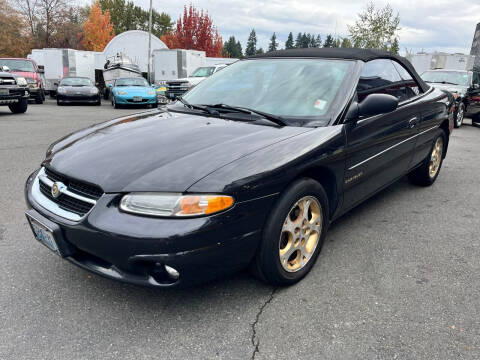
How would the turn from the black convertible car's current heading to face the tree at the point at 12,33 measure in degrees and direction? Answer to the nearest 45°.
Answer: approximately 90° to its right

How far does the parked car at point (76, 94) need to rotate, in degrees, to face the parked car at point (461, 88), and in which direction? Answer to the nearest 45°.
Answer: approximately 45° to its left

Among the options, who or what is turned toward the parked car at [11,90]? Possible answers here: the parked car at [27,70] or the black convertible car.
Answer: the parked car at [27,70]

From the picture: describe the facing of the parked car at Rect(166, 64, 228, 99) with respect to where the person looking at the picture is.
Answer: facing the viewer and to the left of the viewer

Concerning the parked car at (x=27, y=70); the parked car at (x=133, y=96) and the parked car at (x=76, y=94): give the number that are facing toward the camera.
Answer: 3

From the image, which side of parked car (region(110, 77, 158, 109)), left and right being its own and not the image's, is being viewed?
front

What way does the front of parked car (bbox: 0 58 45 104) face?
toward the camera

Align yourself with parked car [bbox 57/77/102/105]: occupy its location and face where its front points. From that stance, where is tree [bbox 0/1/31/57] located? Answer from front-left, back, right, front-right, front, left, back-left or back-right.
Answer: back

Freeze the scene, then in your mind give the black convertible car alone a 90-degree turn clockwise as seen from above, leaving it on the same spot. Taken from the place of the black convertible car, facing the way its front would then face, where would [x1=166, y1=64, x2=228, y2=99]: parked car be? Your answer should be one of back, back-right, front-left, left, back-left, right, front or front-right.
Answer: front-right

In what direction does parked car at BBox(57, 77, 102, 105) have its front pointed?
toward the camera

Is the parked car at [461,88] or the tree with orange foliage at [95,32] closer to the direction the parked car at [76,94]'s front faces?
the parked car

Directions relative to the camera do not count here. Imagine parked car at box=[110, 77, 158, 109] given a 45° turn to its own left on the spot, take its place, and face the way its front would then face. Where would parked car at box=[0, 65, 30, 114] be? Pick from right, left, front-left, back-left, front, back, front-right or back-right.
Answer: right

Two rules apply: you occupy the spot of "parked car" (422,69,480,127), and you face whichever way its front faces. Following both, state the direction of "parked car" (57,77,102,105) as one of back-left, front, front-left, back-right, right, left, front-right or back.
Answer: front-right

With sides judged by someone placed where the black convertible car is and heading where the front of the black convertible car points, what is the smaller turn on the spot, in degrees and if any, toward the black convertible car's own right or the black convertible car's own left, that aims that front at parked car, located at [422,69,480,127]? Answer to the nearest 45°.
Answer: approximately 180°

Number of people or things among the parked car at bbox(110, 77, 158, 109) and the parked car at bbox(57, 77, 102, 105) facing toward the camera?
2

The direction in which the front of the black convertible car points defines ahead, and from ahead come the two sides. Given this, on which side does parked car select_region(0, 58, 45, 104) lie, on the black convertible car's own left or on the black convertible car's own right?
on the black convertible car's own right

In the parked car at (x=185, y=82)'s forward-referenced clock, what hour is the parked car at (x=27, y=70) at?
the parked car at (x=27, y=70) is roughly at 1 o'clock from the parked car at (x=185, y=82).

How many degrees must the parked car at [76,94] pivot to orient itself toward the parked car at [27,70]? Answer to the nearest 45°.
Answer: approximately 90° to its right
